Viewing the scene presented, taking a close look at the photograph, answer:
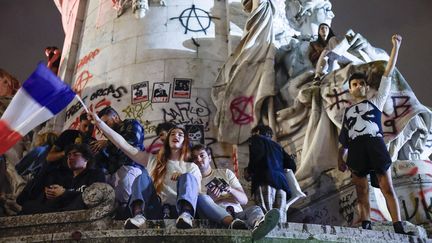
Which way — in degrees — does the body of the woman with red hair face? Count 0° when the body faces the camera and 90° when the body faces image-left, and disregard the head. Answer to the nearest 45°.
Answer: approximately 0°

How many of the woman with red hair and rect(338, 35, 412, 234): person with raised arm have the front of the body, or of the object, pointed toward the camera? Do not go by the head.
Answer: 2

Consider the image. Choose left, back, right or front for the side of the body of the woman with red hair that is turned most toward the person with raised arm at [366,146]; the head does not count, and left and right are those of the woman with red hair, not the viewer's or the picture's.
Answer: left

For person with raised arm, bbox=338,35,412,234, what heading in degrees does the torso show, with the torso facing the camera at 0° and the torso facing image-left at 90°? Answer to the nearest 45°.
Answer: approximately 0°

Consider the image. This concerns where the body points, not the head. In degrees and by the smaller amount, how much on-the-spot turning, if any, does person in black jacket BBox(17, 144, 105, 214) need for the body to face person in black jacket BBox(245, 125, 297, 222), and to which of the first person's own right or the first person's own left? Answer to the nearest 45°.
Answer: approximately 135° to the first person's own left

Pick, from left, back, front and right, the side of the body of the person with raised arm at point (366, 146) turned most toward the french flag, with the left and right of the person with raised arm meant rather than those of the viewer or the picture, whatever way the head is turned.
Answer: right

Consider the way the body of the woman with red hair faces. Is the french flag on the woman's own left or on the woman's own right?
on the woman's own right

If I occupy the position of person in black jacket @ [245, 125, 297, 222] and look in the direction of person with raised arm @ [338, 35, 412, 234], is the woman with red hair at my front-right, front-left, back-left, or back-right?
back-right

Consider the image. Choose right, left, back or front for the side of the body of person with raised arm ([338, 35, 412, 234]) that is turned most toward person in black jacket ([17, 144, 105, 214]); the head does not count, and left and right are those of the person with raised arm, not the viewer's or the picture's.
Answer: right

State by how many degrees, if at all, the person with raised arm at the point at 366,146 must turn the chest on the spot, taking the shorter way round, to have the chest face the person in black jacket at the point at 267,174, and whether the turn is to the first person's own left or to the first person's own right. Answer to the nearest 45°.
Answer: approximately 90° to the first person's own right
